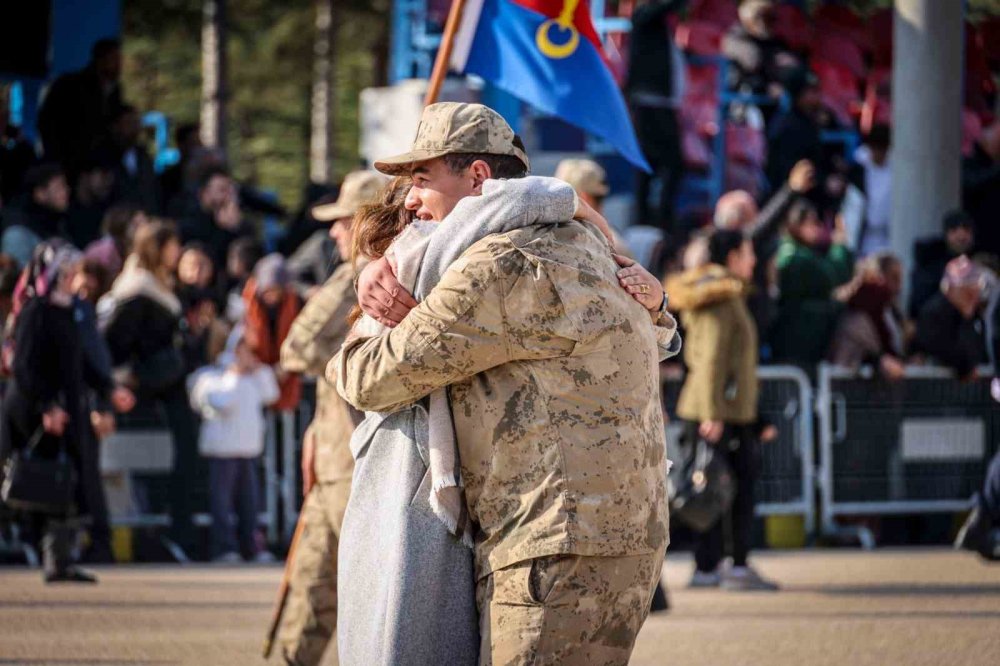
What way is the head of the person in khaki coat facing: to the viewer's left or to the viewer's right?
to the viewer's right

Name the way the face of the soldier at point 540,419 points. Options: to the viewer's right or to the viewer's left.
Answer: to the viewer's left

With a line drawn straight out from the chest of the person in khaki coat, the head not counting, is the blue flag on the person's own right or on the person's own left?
on the person's own right

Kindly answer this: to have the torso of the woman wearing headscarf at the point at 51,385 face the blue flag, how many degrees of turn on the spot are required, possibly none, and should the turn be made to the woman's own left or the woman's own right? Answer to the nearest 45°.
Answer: approximately 45° to the woman's own right

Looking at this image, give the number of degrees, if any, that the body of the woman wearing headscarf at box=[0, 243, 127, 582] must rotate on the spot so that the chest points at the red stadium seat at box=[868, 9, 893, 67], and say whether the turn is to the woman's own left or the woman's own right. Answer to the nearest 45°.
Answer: approximately 45° to the woman's own left
